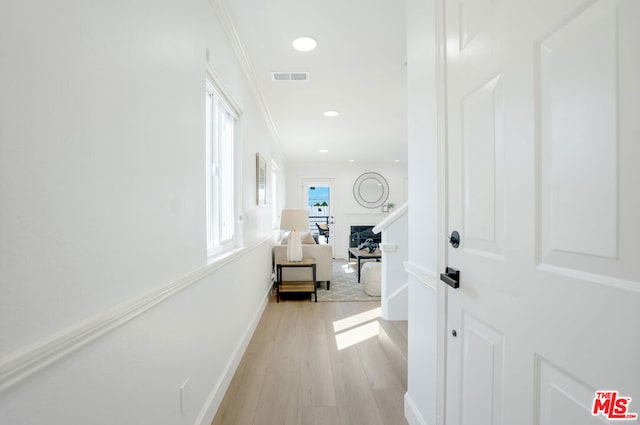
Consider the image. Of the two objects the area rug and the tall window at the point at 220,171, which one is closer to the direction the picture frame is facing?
the area rug

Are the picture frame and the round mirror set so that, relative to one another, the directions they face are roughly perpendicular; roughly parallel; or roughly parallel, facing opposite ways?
roughly perpendicular

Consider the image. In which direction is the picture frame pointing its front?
to the viewer's right

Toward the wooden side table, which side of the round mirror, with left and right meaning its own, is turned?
front

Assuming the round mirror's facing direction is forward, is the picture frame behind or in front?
in front

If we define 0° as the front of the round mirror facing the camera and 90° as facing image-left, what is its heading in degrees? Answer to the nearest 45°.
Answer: approximately 0°

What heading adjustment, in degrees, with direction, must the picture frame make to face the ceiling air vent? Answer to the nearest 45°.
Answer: approximately 90° to its right

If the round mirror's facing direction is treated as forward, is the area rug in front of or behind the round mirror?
in front

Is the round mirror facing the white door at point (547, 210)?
yes

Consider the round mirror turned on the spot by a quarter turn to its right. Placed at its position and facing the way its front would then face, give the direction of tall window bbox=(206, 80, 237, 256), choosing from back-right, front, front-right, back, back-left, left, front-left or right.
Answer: left

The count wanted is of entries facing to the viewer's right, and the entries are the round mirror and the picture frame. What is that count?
1

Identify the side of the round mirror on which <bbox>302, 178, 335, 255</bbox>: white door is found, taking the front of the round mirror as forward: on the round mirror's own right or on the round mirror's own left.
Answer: on the round mirror's own right

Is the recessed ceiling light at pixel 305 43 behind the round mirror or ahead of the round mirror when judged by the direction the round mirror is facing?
ahead
